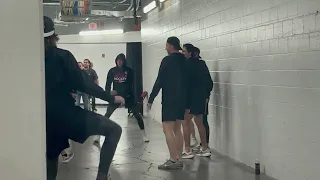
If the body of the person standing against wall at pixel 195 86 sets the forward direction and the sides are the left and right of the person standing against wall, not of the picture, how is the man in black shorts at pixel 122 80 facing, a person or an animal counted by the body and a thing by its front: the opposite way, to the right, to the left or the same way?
to the left

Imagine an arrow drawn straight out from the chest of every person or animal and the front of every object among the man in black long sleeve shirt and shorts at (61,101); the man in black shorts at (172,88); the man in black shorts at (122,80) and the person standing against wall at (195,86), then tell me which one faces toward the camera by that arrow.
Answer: the man in black shorts at (122,80)

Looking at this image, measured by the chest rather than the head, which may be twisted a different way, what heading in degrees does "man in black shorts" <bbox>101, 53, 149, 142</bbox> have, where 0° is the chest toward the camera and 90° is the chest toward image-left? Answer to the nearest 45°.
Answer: approximately 0°

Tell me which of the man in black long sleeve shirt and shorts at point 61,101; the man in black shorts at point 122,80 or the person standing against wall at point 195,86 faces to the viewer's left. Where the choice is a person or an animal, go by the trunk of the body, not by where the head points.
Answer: the person standing against wall

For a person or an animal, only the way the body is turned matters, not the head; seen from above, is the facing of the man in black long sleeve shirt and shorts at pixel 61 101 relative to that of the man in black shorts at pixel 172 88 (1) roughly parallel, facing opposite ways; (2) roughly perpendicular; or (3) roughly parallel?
roughly perpendicular

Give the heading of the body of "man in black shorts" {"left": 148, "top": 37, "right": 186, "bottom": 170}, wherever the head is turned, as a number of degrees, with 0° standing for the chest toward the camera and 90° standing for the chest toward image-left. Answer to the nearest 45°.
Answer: approximately 135°

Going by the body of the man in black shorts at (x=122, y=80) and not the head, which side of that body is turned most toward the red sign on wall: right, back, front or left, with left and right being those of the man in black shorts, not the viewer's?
back

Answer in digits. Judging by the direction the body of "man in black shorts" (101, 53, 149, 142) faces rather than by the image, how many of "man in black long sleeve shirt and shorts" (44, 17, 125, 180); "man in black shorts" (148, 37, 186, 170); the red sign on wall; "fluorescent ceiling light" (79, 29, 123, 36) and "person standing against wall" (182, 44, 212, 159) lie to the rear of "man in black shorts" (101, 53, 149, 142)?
2

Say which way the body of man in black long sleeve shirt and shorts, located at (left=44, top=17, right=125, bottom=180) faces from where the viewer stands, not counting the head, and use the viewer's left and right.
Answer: facing away from the viewer and to the right of the viewer

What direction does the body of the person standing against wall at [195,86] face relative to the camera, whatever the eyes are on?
to the viewer's left

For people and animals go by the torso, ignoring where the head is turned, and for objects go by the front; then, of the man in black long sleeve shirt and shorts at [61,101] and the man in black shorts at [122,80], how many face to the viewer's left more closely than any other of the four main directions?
0

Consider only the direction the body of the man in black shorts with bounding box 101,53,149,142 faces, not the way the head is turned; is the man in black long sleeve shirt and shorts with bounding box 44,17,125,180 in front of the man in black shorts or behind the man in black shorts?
in front
